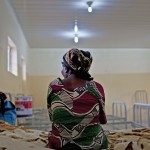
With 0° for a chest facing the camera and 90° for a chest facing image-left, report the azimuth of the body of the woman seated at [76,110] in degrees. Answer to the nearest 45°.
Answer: approximately 180°

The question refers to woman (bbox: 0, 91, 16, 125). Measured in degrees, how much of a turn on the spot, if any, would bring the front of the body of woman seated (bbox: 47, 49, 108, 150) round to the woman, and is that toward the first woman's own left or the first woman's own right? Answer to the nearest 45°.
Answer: approximately 45° to the first woman's own left

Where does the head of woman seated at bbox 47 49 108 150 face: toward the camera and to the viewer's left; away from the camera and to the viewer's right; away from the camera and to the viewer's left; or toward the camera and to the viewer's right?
away from the camera and to the viewer's left
